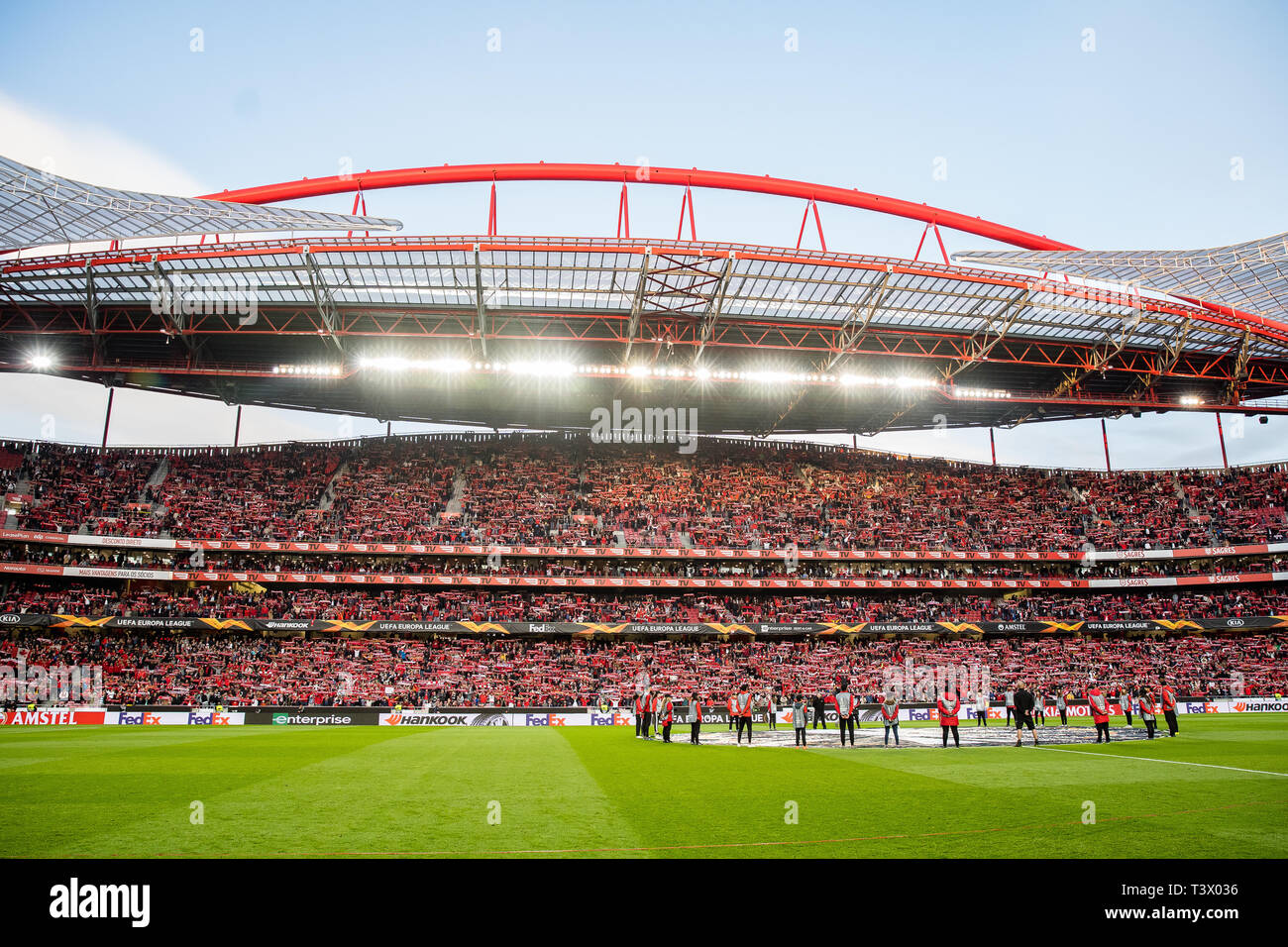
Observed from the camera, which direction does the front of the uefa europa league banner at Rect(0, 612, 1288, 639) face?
facing the viewer

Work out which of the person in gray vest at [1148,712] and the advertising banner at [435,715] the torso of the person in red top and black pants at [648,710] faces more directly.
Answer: the person in gray vest

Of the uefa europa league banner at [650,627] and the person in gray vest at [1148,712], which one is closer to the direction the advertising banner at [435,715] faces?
the person in gray vest

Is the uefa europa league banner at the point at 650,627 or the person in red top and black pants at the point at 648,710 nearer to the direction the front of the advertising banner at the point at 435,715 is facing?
the person in red top and black pants

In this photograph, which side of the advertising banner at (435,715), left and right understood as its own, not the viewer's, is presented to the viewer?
front

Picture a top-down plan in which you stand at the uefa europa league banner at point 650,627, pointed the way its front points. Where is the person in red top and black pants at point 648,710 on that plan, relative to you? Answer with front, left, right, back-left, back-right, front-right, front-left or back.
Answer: front
